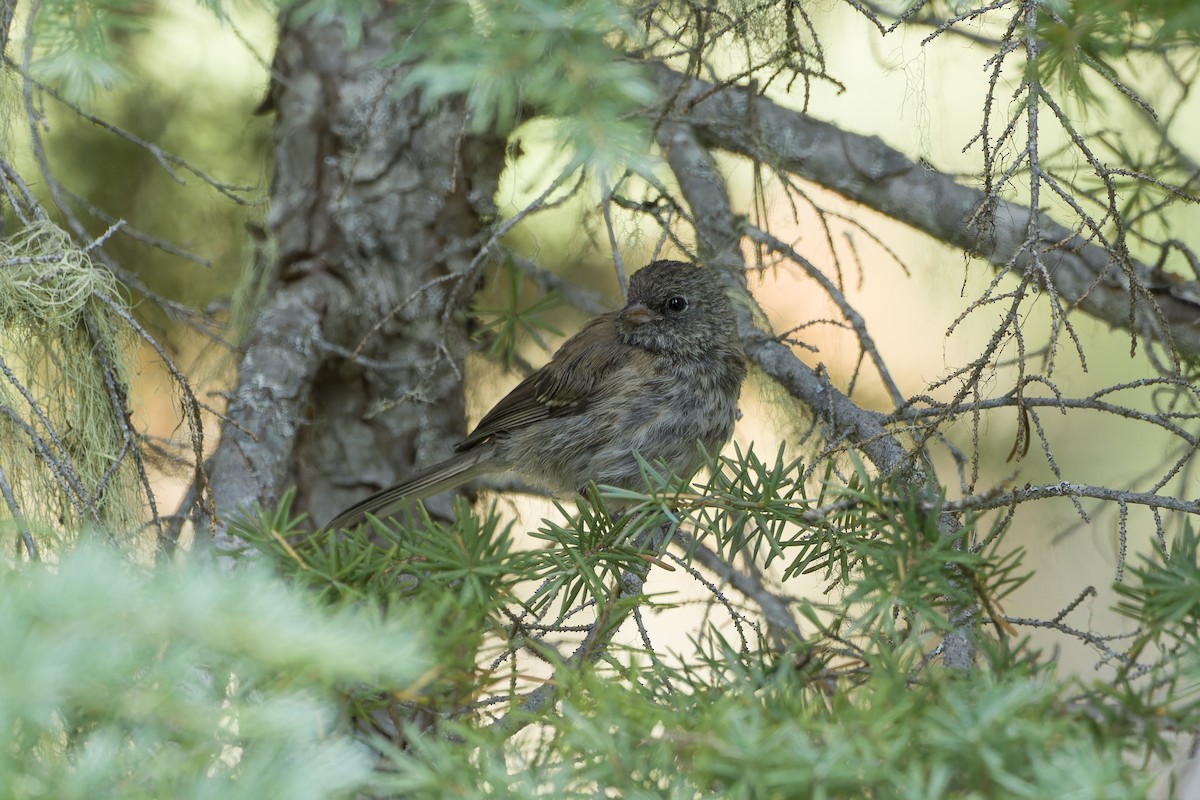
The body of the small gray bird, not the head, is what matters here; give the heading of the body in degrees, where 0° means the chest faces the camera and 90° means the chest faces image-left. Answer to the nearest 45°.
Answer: approximately 270°

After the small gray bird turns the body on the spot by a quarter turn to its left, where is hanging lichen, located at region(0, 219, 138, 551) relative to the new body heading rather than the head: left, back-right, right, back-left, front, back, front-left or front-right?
back-left

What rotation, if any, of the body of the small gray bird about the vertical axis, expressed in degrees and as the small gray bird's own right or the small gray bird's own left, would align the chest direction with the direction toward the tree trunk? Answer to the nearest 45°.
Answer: approximately 135° to the small gray bird's own right
